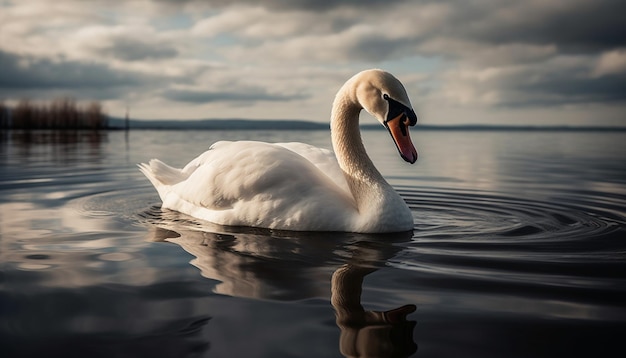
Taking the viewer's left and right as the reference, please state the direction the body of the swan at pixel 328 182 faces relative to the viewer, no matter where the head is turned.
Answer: facing to the right of the viewer
